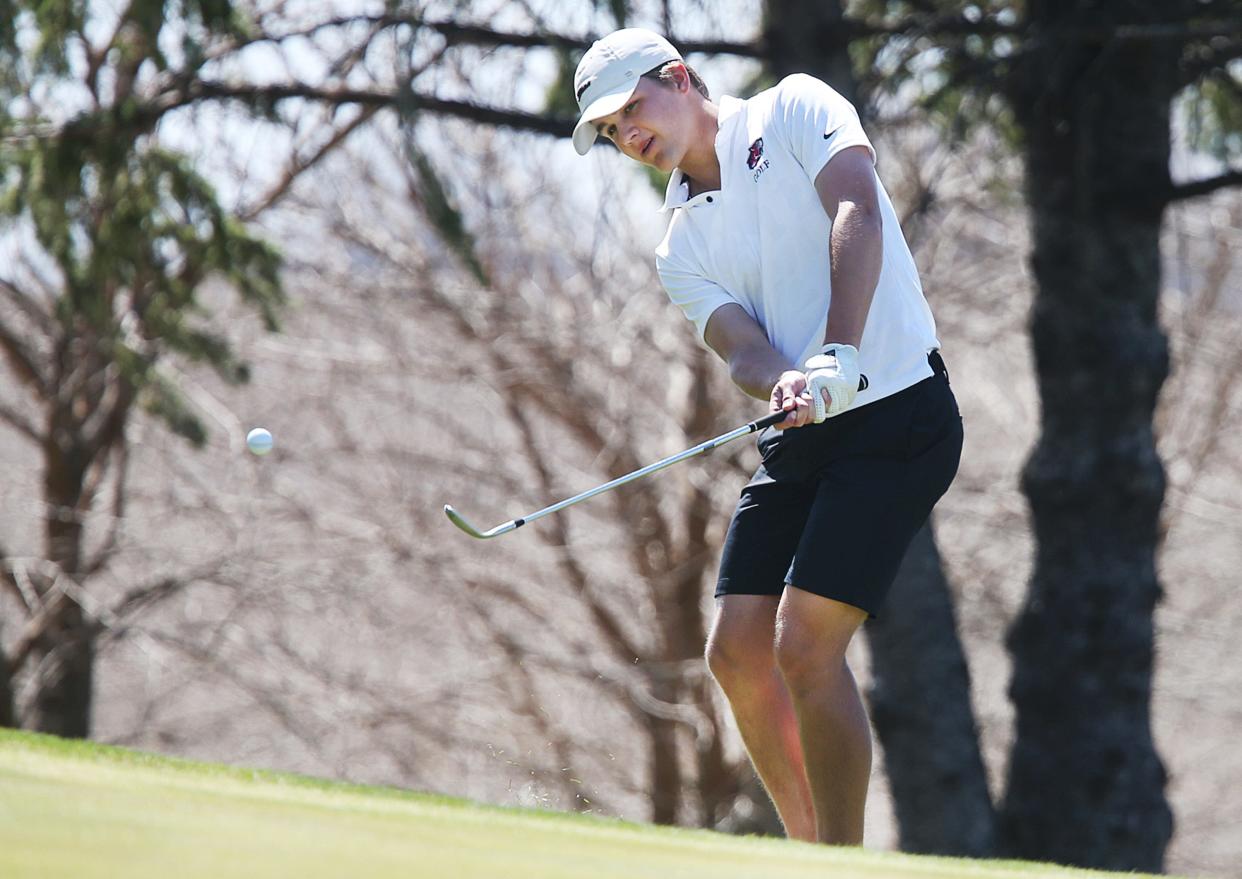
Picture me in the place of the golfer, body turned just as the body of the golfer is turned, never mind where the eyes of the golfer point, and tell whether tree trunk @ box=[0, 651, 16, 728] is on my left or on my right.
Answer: on my right

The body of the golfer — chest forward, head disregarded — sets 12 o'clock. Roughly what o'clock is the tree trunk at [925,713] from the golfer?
The tree trunk is roughly at 5 o'clock from the golfer.

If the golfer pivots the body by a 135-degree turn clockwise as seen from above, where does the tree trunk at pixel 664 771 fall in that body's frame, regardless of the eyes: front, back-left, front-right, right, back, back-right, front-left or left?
front

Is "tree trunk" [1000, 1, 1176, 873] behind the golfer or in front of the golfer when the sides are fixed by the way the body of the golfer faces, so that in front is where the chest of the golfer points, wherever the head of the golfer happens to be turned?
behind

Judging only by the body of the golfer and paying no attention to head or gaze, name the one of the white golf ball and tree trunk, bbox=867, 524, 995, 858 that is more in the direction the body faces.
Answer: the white golf ball

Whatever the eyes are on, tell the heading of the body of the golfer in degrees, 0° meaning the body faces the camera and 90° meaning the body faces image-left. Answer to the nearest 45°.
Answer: approximately 45°
